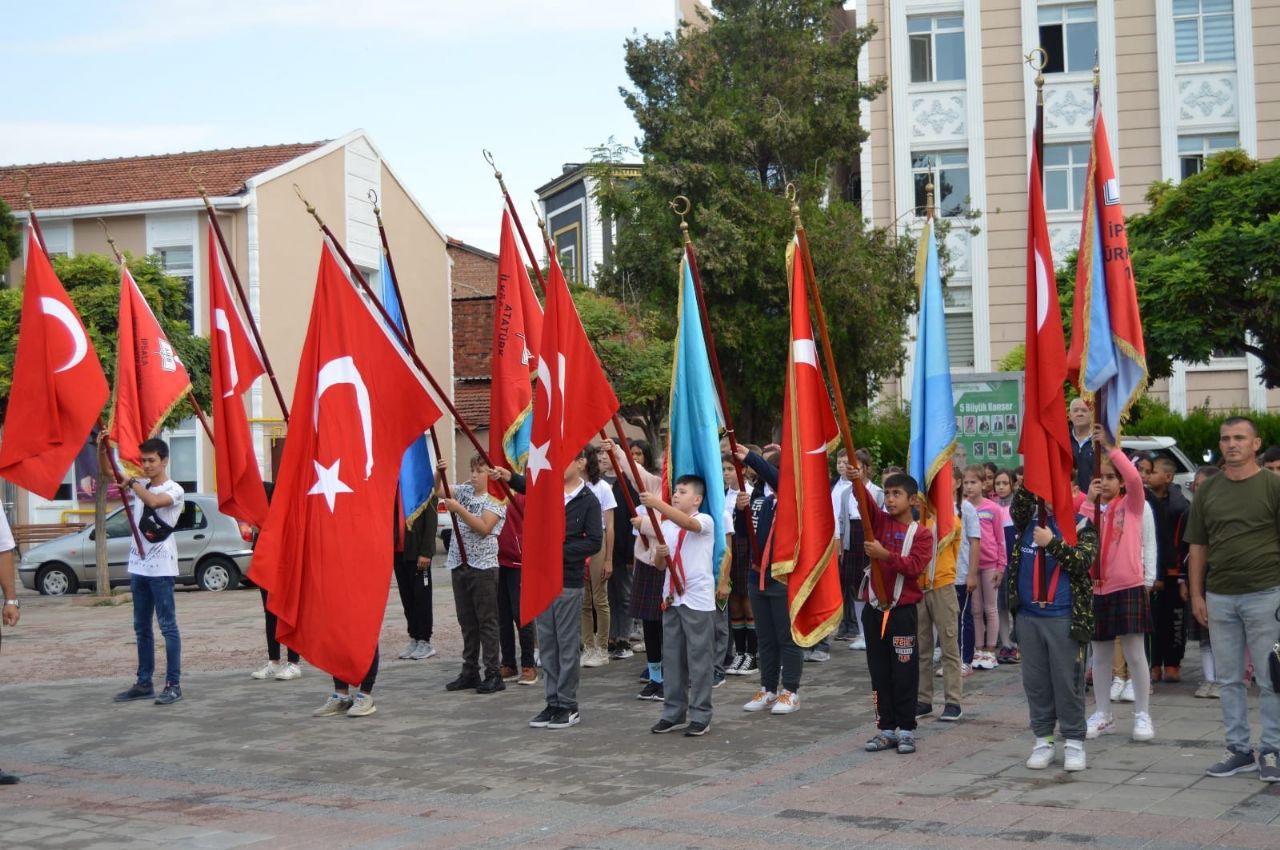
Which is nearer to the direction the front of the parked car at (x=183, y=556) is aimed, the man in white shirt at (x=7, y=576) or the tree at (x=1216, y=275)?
the man in white shirt

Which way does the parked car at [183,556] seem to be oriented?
to the viewer's left

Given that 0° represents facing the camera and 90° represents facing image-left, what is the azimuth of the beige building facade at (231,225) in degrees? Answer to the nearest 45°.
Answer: approximately 45°

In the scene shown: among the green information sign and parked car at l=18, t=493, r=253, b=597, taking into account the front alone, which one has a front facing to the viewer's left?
the parked car

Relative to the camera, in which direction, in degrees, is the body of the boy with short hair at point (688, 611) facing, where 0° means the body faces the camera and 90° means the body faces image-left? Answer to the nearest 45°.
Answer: approximately 45°

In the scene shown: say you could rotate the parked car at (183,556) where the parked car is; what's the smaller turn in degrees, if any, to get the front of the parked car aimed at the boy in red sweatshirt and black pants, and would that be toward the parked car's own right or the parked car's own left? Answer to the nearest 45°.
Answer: approximately 90° to the parked car's own left

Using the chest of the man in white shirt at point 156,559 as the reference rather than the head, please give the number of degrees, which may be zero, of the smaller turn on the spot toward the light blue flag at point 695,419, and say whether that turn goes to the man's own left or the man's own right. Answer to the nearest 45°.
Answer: approximately 90° to the man's own left

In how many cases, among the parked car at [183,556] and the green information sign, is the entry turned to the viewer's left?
1
